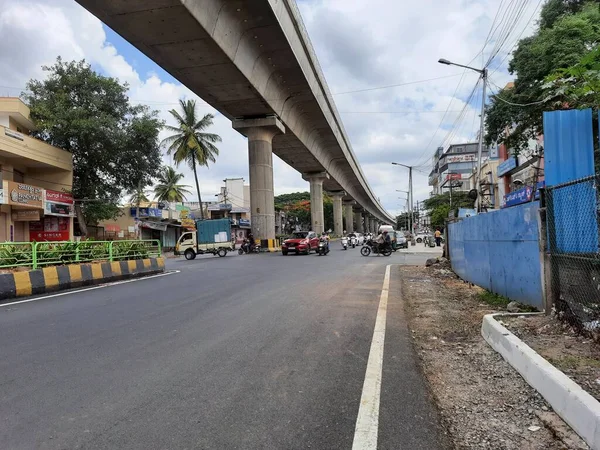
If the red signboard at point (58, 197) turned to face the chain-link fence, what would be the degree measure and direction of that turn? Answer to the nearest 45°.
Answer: approximately 45° to its right

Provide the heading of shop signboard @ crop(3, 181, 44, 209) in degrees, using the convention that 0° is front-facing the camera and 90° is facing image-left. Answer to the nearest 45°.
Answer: approximately 315°

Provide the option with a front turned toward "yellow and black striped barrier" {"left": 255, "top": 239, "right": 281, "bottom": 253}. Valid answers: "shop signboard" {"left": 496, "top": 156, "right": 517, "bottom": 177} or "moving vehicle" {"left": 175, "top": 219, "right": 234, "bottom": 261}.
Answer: the shop signboard

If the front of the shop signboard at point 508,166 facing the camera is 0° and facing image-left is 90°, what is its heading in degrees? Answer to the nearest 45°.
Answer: approximately 45°

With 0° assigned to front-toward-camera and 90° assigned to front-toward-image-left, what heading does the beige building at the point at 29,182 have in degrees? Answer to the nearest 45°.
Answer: approximately 315°
